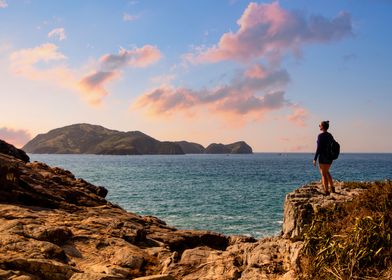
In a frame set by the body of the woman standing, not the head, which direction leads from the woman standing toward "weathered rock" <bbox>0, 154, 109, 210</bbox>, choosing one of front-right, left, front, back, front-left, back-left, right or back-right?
front-left

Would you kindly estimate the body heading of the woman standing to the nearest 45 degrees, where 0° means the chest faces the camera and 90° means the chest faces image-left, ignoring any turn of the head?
approximately 135°

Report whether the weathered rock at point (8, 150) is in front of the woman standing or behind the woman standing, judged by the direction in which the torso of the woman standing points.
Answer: in front
